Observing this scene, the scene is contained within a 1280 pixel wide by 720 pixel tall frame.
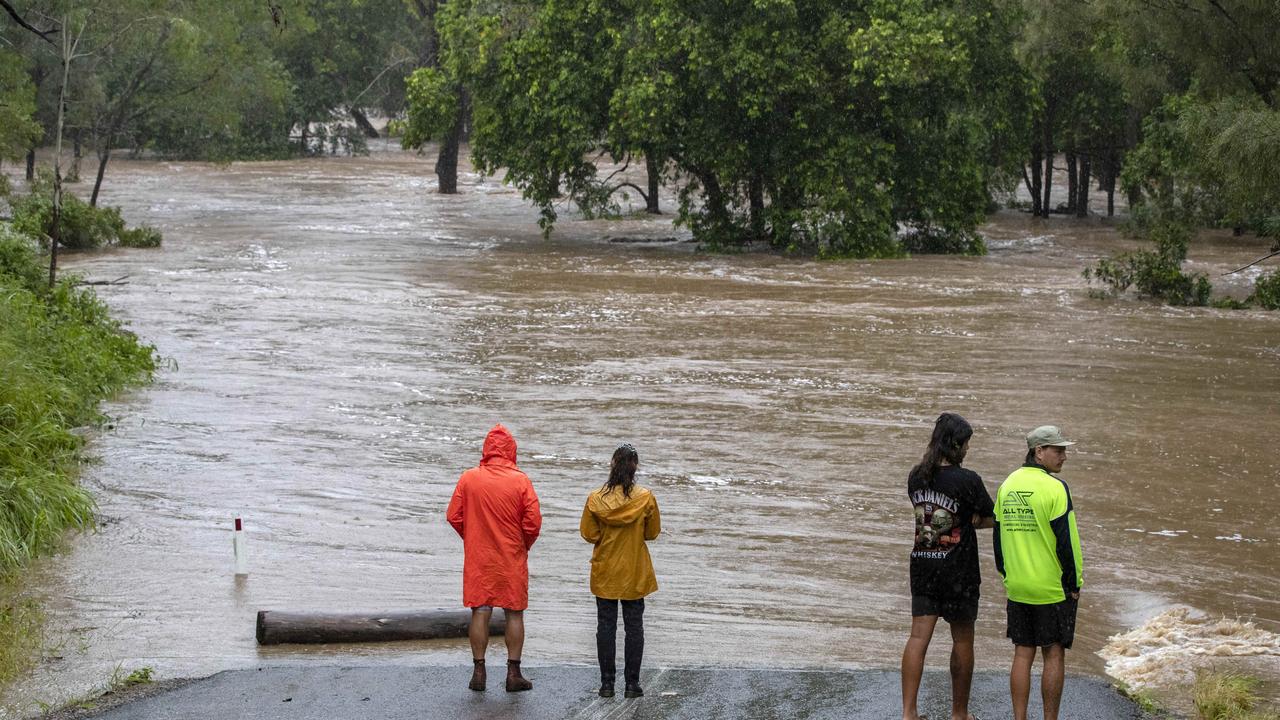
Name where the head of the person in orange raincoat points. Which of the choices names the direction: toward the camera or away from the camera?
away from the camera

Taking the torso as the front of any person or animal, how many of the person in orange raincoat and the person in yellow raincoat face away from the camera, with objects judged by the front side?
2

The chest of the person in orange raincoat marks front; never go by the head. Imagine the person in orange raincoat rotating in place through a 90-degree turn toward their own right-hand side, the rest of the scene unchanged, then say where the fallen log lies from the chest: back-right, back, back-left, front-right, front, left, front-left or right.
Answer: back-left

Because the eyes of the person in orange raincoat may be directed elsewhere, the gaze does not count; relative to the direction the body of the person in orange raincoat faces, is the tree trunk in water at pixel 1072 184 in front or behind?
in front

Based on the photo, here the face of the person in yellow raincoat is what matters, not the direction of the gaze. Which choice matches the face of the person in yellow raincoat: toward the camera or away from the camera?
away from the camera

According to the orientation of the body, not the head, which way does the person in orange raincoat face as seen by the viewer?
away from the camera

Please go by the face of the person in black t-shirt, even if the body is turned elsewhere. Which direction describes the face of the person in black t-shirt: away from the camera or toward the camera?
away from the camera

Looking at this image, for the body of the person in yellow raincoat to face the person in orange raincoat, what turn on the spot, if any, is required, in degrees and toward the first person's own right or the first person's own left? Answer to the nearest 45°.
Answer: approximately 90° to the first person's own left

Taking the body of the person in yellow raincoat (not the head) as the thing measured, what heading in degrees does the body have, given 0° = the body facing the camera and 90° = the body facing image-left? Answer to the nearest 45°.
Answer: approximately 180°

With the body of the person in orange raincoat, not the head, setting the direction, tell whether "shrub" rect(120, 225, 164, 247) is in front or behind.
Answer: in front

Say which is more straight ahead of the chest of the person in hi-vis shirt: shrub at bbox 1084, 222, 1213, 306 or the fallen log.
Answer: the shrub
